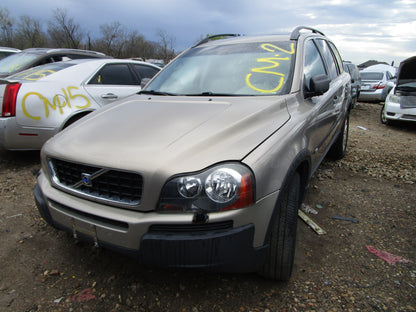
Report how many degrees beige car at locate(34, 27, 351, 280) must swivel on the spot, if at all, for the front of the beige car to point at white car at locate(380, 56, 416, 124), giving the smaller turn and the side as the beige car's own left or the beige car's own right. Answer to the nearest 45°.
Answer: approximately 180°

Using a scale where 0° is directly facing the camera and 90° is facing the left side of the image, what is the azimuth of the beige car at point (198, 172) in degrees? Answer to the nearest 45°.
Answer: approximately 45°

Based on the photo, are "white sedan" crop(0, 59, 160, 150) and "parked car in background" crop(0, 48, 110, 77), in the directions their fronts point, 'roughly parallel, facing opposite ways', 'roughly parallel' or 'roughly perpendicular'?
roughly parallel, facing opposite ways

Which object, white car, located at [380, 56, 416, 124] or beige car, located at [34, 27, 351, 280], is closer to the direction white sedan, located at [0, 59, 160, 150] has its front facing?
the white car

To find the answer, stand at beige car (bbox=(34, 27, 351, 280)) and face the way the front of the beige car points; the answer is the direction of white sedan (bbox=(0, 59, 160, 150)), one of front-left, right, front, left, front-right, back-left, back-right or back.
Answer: right

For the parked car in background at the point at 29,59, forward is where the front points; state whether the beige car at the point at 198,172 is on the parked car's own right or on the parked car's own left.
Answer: on the parked car's own left

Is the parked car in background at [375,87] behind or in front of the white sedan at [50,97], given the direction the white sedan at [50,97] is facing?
in front

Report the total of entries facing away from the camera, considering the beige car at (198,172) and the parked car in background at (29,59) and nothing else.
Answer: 0

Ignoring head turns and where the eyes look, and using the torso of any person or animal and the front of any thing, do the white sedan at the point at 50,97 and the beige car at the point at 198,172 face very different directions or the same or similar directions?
very different directions

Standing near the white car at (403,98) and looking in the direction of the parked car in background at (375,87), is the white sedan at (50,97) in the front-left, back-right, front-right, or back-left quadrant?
back-left

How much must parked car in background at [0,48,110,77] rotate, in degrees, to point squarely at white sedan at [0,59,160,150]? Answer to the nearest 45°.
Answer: approximately 45° to its left

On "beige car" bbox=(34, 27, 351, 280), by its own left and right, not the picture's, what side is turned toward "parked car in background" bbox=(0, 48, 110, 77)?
right

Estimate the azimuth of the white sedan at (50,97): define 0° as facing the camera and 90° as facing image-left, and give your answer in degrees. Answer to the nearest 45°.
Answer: approximately 225°

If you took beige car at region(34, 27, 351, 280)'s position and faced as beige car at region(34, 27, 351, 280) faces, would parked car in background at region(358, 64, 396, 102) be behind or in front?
behind

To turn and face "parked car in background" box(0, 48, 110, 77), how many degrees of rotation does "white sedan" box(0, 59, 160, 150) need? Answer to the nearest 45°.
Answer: approximately 45° to its left

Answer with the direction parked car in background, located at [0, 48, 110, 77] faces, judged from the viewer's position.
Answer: facing the viewer and to the left of the viewer
